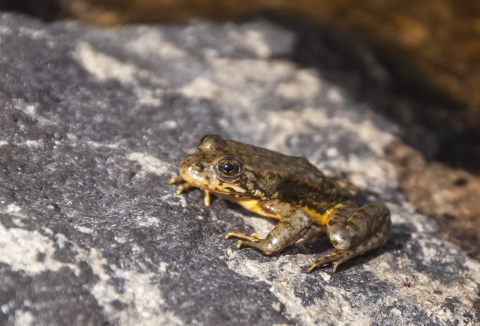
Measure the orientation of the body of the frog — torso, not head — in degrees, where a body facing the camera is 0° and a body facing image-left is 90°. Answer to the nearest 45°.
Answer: approximately 90°
